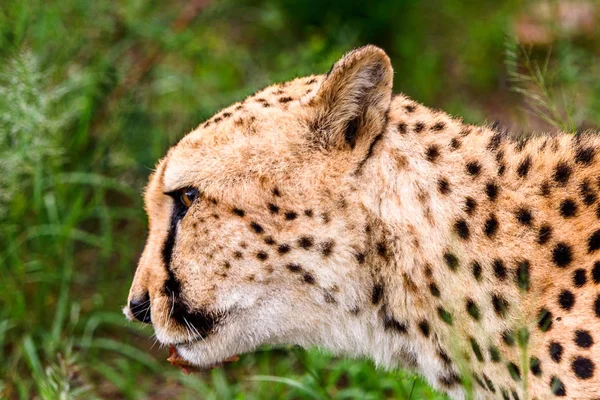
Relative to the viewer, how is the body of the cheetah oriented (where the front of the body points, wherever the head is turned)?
to the viewer's left
